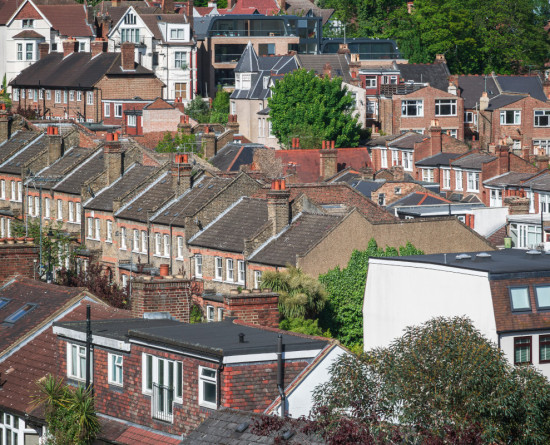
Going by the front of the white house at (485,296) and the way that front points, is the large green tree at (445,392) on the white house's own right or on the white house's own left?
on the white house's own right

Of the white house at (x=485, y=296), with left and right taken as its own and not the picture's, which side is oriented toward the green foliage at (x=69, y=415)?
right

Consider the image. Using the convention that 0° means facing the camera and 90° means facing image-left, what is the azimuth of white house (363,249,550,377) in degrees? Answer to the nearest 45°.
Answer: approximately 315°
